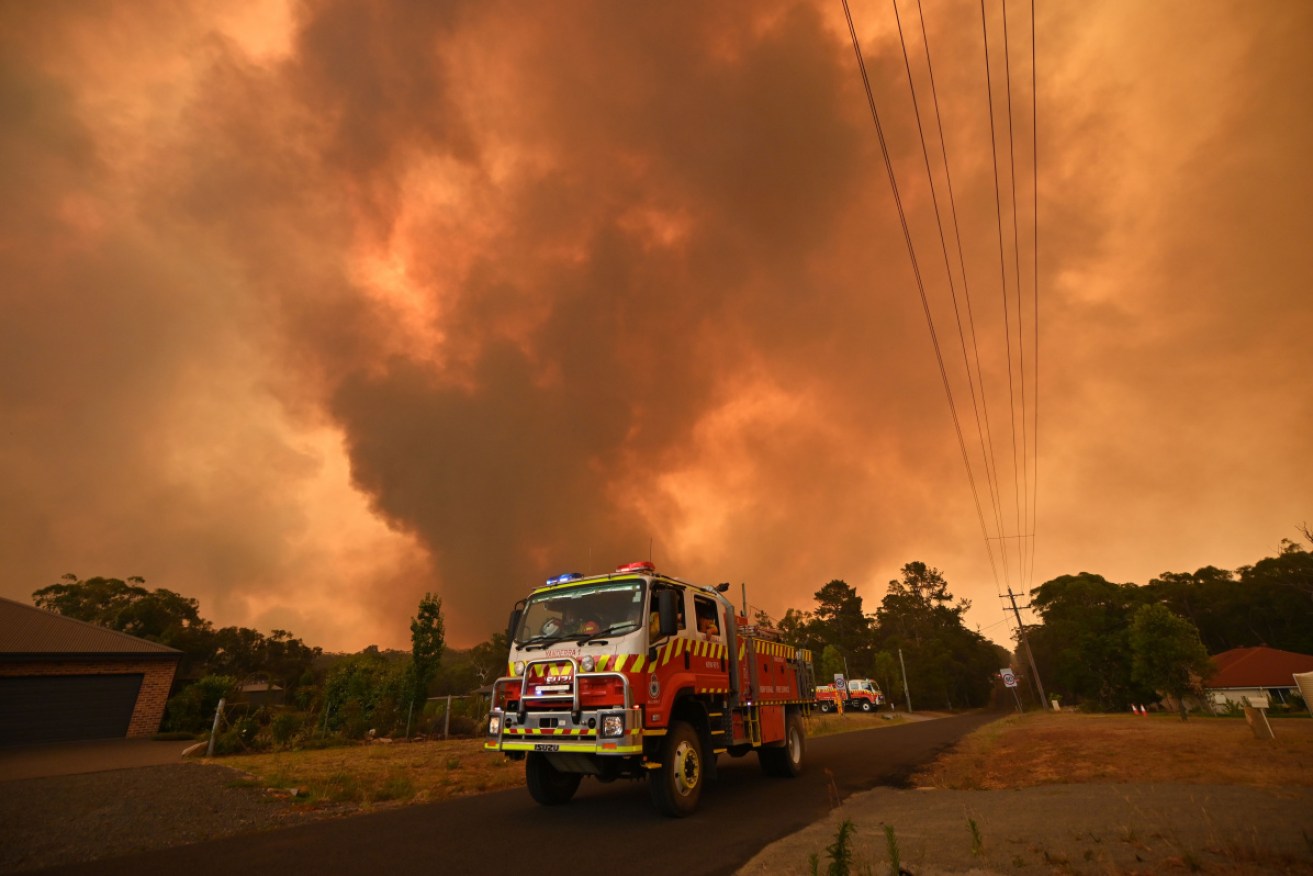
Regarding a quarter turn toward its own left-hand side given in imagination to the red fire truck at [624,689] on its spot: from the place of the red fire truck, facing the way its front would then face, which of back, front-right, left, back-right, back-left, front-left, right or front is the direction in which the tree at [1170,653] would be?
left

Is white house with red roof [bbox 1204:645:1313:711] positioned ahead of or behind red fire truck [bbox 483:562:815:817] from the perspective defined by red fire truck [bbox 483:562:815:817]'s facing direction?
behind

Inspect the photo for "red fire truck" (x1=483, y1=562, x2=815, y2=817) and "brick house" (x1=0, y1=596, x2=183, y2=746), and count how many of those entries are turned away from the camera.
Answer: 0

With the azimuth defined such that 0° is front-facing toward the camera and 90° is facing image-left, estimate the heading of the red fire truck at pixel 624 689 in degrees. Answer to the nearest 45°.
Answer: approximately 45°

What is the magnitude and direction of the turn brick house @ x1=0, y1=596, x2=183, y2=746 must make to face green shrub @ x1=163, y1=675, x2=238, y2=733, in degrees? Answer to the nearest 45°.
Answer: approximately 90° to its left

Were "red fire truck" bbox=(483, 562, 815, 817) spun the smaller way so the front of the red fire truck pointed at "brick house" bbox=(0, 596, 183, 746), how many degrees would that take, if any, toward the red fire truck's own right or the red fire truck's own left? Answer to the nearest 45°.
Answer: approximately 90° to the red fire truck's own right

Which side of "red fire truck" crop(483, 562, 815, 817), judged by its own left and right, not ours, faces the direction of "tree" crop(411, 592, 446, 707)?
right

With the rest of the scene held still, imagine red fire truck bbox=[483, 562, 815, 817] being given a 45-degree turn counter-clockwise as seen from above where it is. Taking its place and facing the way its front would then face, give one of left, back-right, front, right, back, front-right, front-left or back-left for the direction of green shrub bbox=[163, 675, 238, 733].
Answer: back-right

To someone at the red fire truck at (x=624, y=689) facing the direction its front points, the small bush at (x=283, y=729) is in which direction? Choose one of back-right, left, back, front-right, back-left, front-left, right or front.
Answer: right
